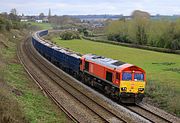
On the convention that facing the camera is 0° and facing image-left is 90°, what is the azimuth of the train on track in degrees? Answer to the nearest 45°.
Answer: approximately 315°

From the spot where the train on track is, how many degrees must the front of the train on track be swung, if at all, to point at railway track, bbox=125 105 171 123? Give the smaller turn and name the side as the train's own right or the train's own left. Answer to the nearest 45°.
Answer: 0° — it already faces it
